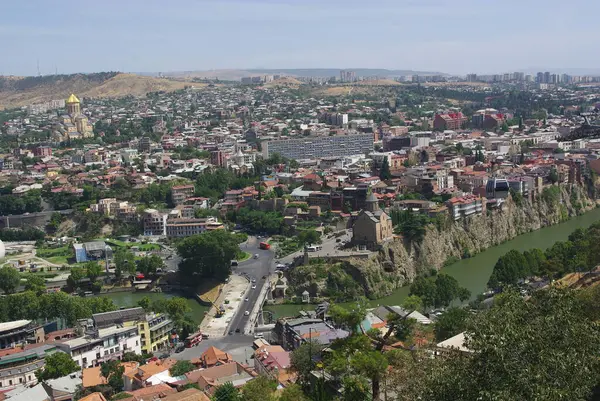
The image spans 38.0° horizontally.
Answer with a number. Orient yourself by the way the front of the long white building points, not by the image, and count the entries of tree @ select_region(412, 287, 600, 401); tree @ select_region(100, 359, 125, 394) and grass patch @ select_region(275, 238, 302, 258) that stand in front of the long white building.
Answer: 3

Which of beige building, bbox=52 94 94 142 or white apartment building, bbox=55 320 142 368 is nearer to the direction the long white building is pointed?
the white apartment building

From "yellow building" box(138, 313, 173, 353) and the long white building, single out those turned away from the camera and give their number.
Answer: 0

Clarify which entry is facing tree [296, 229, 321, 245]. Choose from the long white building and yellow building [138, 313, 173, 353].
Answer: the long white building

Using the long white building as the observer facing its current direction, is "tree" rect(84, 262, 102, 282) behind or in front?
in front

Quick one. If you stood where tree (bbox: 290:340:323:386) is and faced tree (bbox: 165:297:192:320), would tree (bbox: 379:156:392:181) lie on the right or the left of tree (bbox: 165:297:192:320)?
right

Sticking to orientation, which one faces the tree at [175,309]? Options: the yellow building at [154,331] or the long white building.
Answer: the long white building

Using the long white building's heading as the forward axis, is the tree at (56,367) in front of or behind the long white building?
in front

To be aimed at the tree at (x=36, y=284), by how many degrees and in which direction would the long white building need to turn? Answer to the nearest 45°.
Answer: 0° — it already faces it

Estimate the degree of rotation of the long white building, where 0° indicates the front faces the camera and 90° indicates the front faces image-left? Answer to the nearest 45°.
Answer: approximately 0°

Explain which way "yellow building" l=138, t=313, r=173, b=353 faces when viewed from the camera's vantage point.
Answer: facing the viewer and to the right of the viewer
